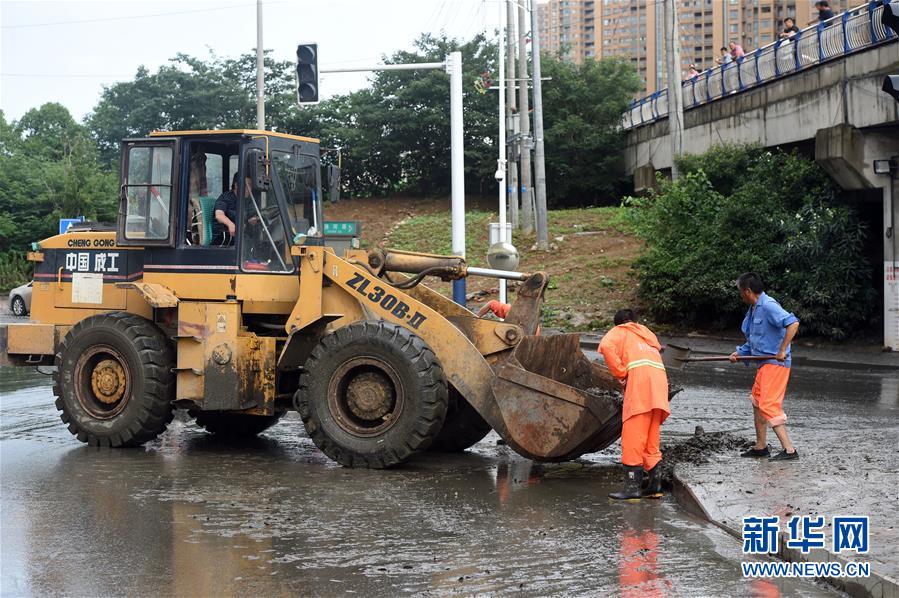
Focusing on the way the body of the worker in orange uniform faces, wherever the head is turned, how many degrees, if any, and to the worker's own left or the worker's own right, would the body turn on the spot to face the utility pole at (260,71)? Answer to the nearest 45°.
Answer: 0° — they already face it

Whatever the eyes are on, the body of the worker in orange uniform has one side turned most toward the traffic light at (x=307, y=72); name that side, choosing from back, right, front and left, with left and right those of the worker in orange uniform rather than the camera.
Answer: front

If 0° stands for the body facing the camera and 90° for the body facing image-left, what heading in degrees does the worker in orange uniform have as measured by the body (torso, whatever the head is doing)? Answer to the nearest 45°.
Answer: approximately 135°

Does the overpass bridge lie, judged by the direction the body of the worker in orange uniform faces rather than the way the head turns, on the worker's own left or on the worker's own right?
on the worker's own right

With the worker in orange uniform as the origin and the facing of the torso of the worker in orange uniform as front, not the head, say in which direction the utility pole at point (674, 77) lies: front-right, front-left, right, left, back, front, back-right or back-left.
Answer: front-right

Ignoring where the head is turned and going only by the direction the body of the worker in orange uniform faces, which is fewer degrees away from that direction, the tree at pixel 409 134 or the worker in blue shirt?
the tree

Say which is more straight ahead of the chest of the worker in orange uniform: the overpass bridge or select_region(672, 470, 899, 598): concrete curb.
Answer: the overpass bridge

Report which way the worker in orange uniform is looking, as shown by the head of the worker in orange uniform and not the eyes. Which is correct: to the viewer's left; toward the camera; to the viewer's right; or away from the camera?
away from the camera

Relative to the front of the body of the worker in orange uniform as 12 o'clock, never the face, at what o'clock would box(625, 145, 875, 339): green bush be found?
The green bush is roughly at 2 o'clock from the worker in orange uniform.

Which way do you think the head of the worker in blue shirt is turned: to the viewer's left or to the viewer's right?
to the viewer's left

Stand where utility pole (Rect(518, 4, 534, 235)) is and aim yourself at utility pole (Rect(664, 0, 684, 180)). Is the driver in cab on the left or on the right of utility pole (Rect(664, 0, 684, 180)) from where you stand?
right

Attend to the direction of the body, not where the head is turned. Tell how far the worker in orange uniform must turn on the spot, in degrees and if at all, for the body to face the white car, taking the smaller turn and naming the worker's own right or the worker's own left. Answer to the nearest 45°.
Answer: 0° — they already face it
